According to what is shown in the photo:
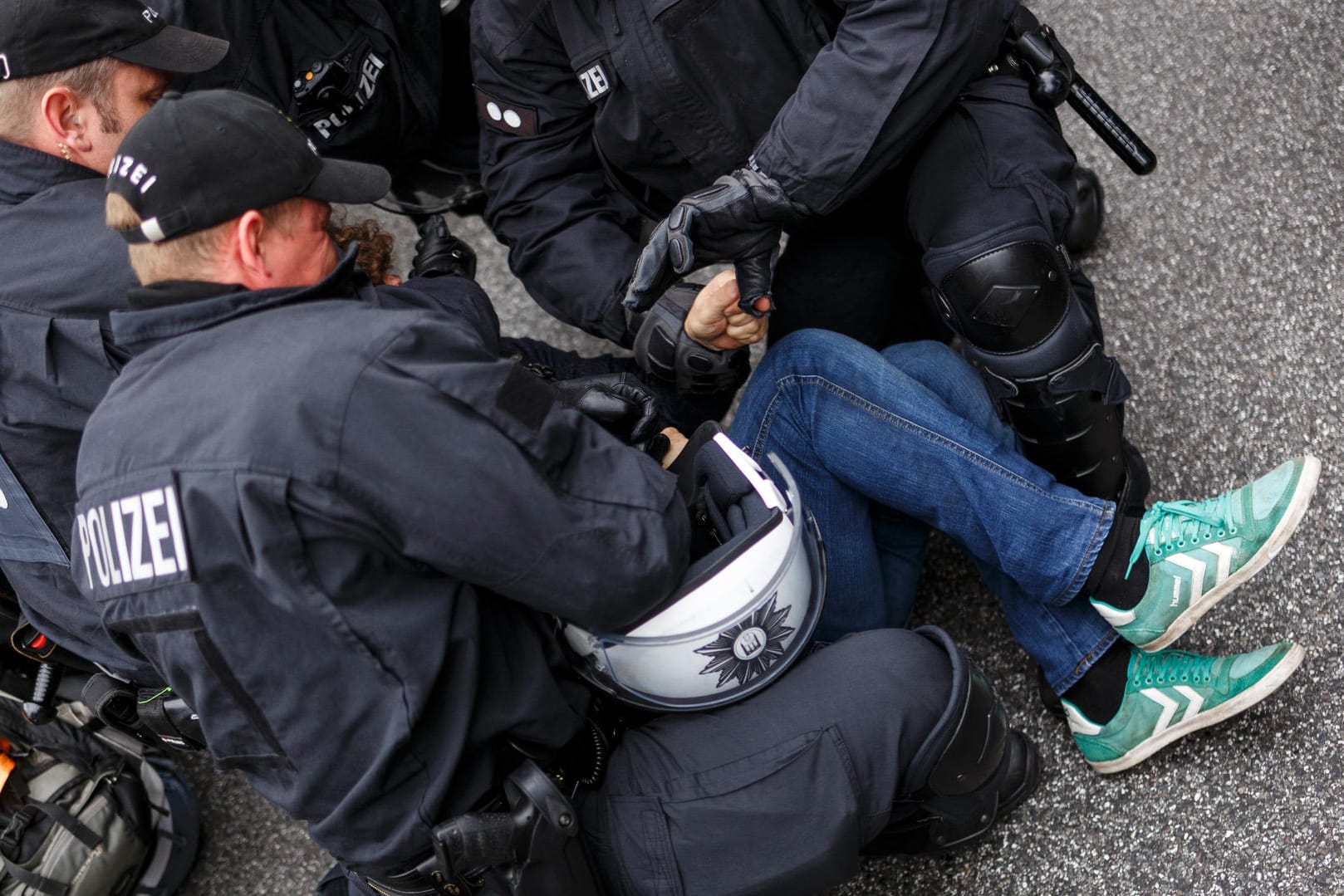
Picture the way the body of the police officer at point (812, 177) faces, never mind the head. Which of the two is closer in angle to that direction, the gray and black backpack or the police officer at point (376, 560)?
the police officer

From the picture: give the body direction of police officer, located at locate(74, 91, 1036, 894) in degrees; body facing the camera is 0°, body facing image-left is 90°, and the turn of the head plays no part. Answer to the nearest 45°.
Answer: approximately 225°

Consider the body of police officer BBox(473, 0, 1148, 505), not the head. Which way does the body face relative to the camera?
toward the camera

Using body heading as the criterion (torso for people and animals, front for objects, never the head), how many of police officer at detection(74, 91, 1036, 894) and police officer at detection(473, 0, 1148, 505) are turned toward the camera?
1

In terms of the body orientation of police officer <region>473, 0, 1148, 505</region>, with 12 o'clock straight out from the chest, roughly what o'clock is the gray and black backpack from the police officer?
The gray and black backpack is roughly at 2 o'clock from the police officer.

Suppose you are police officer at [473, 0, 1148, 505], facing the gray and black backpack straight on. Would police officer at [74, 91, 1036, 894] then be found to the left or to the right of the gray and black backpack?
left

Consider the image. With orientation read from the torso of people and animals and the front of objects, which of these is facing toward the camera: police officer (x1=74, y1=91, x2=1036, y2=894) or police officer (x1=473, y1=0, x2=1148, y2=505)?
police officer (x1=473, y1=0, x2=1148, y2=505)

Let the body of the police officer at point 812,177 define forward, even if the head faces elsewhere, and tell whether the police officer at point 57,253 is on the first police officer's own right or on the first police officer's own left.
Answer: on the first police officer's own right
